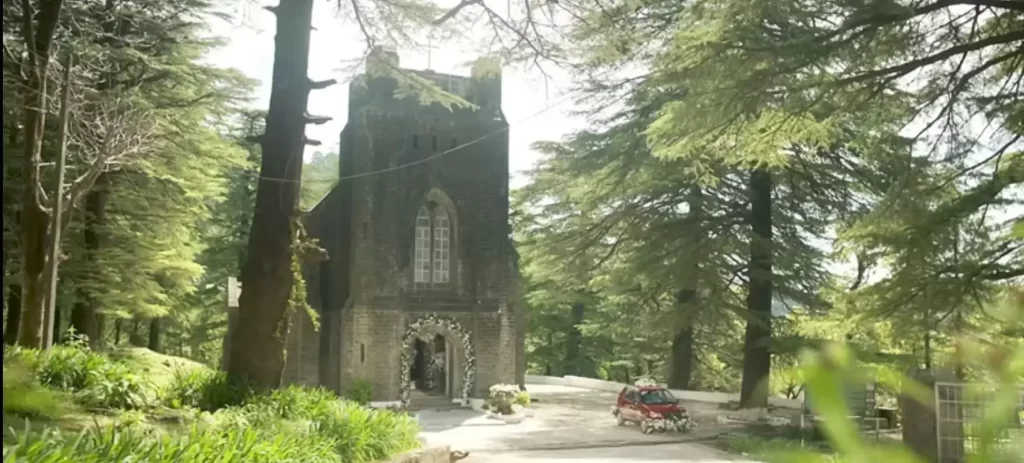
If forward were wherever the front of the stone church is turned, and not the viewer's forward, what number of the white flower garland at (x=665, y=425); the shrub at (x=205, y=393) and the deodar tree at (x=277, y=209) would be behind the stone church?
0

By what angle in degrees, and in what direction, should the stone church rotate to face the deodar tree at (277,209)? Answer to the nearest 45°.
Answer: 0° — it already faces it

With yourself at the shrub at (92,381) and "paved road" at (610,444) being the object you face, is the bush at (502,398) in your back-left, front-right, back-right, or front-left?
front-left

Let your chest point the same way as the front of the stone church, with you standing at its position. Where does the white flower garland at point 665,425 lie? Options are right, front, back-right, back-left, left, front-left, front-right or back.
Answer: front-left

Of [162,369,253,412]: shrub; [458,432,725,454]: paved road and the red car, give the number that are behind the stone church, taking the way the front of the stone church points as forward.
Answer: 0

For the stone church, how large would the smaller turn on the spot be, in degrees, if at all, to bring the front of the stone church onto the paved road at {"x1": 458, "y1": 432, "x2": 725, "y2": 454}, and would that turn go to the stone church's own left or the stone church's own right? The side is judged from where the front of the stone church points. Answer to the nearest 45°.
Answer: approximately 45° to the stone church's own left

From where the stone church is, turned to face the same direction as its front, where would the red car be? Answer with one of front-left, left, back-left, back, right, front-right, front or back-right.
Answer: front-left

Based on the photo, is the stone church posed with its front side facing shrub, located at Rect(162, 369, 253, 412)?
yes

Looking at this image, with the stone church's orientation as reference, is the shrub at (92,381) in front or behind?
in front

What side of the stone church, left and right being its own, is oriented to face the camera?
front

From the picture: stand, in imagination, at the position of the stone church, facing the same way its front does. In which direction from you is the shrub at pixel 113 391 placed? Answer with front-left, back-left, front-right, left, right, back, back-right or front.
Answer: front
